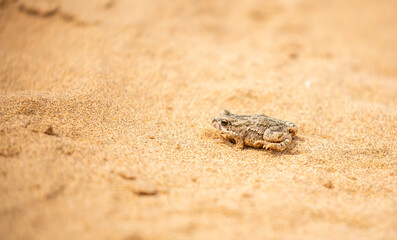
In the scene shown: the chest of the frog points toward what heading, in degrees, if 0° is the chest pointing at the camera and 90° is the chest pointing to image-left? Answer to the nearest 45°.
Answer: approximately 90°
